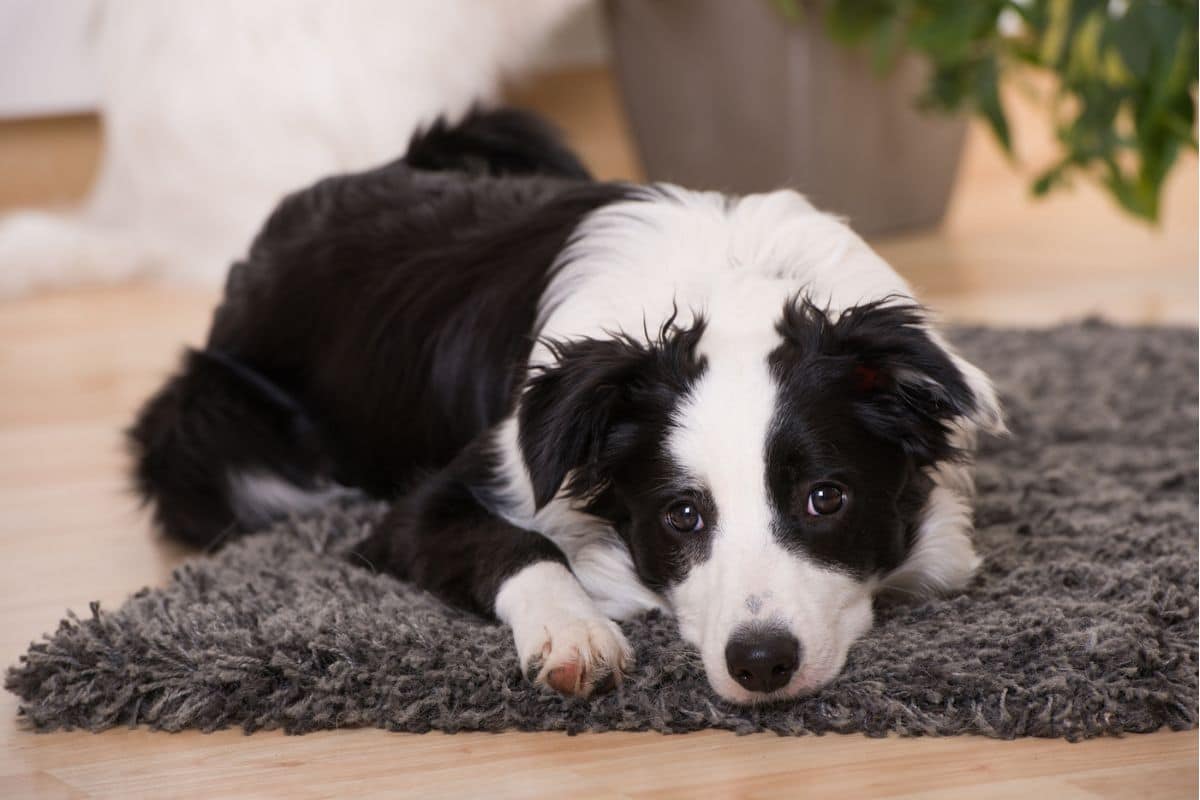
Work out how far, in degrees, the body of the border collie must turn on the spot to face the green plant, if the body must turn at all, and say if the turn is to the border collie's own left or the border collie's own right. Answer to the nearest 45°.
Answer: approximately 90° to the border collie's own left

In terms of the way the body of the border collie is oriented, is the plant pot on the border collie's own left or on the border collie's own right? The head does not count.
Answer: on the border collie's own left

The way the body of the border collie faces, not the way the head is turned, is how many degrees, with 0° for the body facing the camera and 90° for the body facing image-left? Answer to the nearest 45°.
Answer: approximately 315°

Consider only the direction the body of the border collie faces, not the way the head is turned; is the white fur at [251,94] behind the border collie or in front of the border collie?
behind

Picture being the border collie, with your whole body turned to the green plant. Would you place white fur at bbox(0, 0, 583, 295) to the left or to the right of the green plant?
left
